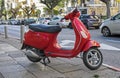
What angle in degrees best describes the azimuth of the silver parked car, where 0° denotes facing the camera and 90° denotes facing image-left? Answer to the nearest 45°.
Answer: approximately 90°
